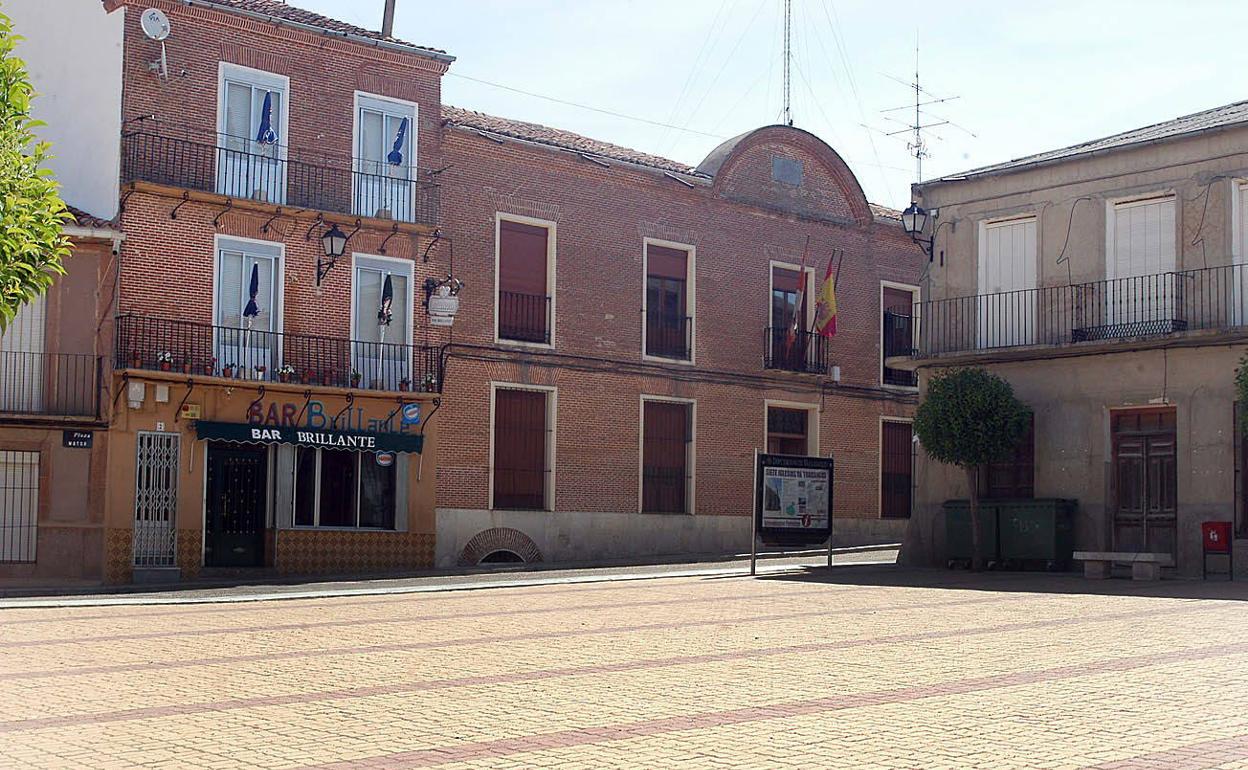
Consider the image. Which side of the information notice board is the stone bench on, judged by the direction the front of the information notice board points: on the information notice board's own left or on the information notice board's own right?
on the information notice board's own left

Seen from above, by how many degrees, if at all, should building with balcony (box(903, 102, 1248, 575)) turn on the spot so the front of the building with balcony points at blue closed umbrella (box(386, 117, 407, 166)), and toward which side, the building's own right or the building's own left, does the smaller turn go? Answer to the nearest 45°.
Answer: approximately 45° to the building's own right

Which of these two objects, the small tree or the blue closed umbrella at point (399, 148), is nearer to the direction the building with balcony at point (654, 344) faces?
the small tree

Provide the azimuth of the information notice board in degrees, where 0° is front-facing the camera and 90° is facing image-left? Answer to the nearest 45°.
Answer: approximately 0°

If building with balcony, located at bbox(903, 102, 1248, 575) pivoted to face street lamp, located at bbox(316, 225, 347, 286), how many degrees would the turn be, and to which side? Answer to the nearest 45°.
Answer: approximately 45° to its right

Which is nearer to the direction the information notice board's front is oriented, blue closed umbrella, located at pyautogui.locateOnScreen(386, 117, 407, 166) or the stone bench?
the stone bench
